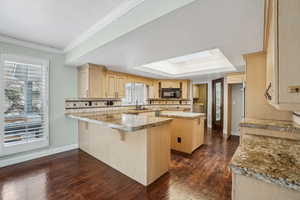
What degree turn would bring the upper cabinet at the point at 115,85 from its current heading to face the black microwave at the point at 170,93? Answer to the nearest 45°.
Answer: approximately 90° to its left

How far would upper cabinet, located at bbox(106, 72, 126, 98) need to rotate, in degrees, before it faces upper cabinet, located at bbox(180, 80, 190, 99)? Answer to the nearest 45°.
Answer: approximately 45° to its left

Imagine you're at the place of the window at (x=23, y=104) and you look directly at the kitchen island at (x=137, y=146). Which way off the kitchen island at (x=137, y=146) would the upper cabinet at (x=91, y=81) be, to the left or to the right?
left

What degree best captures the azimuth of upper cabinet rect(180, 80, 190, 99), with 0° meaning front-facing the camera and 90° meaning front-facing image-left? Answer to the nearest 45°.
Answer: approximately 45°

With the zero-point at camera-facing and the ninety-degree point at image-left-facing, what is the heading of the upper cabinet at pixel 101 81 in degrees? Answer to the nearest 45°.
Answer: approximately 315°

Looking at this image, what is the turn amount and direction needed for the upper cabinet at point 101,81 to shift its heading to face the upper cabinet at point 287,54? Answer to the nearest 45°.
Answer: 0° — it already faces it

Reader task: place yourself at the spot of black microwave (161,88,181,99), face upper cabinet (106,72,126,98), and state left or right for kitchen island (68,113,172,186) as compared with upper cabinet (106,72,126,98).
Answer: left
